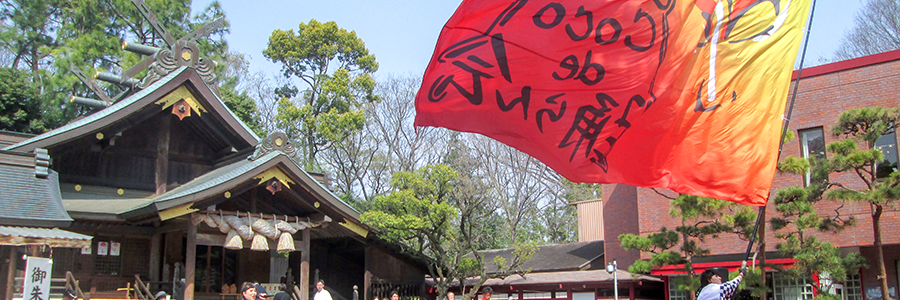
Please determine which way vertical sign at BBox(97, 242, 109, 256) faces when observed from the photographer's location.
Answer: facing the viewer

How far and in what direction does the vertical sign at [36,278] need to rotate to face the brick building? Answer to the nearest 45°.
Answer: approximately 90° to its left

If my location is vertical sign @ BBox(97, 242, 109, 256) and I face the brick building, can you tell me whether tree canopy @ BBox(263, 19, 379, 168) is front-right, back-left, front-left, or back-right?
front-left

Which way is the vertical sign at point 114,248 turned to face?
toward the camera

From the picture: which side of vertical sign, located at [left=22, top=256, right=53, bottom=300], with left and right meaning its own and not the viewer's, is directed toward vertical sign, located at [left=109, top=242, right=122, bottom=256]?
back

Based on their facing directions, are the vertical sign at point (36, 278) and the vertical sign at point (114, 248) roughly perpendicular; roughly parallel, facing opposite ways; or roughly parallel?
roughly parallel

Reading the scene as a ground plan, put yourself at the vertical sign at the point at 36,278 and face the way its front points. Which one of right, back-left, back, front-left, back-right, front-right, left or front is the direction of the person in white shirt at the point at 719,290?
front-left

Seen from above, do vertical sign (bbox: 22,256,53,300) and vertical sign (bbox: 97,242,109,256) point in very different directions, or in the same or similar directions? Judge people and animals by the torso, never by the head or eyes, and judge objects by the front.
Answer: same or similar directions

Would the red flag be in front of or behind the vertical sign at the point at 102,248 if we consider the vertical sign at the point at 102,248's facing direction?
in front

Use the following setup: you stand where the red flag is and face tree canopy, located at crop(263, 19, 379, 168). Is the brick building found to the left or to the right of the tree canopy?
right

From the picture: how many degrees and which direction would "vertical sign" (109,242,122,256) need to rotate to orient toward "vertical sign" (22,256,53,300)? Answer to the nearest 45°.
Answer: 0° — it already faces it

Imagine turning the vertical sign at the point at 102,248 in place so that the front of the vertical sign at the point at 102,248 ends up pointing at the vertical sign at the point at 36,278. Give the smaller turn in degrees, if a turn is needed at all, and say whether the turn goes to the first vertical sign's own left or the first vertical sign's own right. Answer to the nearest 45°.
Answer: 0° — it already faces it

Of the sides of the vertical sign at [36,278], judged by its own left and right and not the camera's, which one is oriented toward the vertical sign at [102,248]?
back

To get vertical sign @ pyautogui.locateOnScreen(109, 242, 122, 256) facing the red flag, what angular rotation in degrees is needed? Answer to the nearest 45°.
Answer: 0° — it already faces it

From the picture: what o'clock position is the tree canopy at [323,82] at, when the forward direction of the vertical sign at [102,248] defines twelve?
The tree canopy is roughly at 7 o'clock from the vertical sign.
